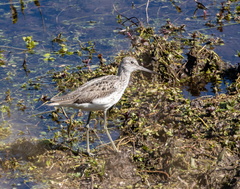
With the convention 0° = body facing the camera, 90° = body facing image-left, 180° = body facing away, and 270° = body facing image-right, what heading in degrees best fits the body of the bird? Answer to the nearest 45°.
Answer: approximately 270°
